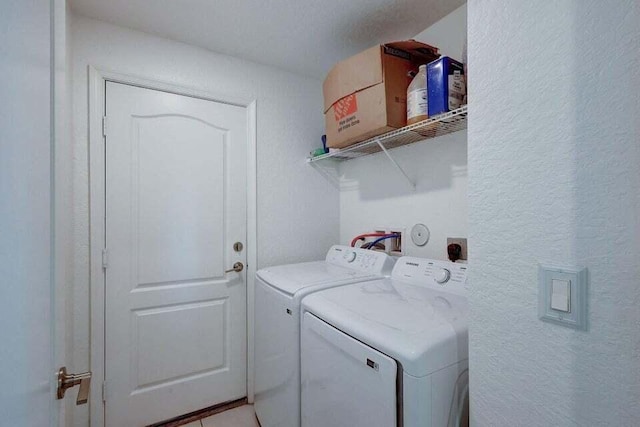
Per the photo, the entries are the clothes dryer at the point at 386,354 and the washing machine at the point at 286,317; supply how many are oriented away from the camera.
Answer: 0

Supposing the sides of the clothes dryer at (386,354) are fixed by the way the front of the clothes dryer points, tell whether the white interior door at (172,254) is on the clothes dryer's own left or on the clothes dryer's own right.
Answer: on the clothes dryer's own right

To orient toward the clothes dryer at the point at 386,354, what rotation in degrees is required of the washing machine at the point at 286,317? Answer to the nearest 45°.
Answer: approximately 90° to its left

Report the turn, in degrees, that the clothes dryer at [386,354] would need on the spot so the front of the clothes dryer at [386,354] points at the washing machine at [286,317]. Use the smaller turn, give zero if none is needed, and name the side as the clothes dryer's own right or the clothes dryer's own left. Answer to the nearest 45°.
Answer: approximately 90° to the clothes dryer's own right

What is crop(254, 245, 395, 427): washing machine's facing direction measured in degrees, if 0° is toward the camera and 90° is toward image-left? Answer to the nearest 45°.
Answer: approximately 45°

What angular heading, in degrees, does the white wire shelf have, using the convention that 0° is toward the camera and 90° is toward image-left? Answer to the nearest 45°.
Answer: approximately 45°
